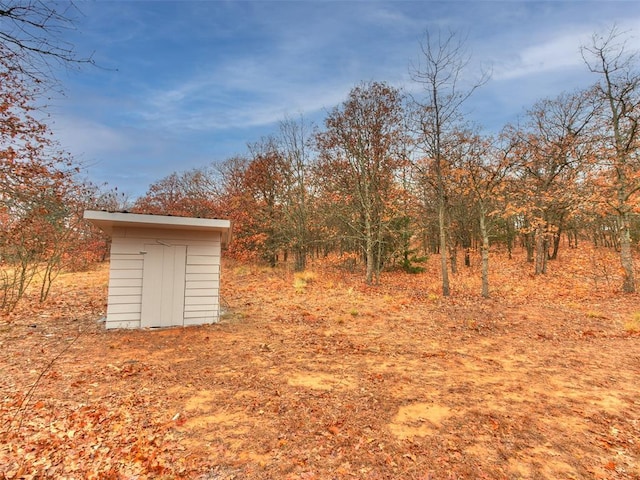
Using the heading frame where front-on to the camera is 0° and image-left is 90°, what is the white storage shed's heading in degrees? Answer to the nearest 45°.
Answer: approximately 0°

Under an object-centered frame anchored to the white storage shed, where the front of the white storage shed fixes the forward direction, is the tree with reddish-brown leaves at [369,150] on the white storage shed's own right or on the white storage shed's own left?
on the white storage shed's own left

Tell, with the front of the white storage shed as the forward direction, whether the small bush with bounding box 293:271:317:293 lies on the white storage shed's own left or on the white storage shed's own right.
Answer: on the white storage shed's own left

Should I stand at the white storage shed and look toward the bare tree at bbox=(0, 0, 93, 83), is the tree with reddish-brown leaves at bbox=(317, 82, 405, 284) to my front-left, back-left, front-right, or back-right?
back-left

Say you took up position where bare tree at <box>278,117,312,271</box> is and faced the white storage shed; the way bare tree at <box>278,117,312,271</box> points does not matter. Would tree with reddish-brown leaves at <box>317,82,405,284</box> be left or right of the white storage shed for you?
left

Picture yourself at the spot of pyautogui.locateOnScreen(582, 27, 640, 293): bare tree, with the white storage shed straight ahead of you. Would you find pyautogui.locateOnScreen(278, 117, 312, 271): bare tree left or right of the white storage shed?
right

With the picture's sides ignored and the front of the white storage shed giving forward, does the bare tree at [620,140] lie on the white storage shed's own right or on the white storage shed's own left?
on the white storage shed's own left
